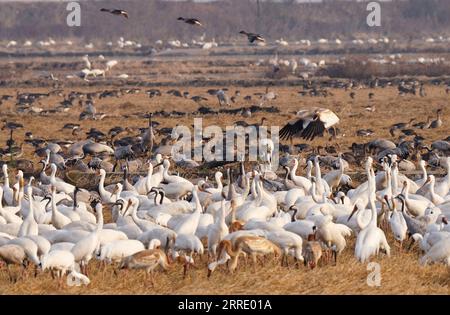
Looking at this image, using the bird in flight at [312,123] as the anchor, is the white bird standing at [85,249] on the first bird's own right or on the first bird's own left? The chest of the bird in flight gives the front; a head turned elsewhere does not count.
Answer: on the first bird's own right

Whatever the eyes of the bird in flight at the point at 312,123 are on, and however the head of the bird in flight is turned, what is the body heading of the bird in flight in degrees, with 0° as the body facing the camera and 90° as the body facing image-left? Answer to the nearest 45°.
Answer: approximately 270°

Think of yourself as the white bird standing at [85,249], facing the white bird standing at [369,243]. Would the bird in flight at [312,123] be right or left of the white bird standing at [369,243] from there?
left

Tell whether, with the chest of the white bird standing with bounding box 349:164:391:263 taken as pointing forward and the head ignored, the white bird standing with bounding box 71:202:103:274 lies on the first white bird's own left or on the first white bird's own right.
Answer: on the first white bird's own left
